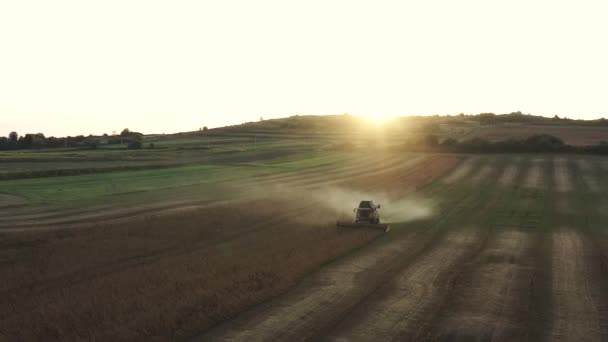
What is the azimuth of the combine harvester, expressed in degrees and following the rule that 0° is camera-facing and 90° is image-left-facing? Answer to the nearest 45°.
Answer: approximately 0°
